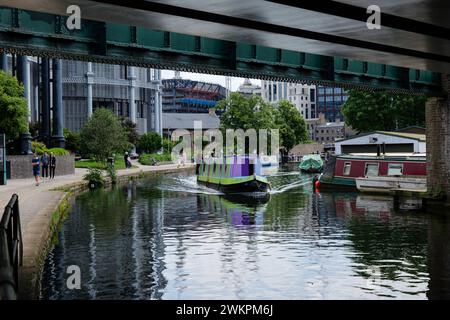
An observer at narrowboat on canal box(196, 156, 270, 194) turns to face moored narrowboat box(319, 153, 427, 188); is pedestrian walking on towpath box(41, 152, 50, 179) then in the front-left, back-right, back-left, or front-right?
back-left

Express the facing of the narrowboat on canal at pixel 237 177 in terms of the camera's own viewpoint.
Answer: facing the viewer and to the right of the viewer
